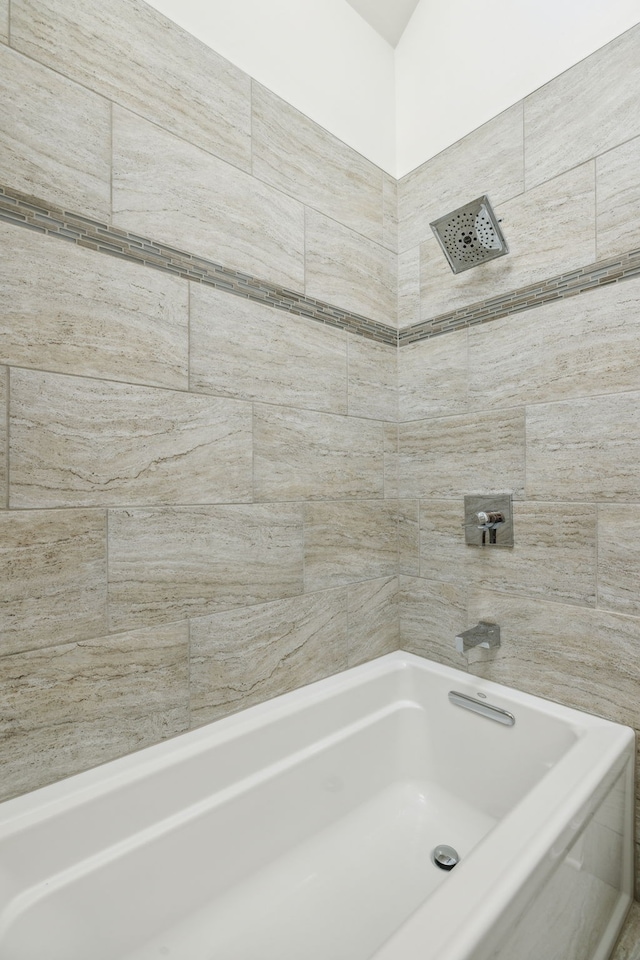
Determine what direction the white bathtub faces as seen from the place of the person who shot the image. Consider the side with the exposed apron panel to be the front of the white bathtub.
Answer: facing the viewer and to the right of the viewer
